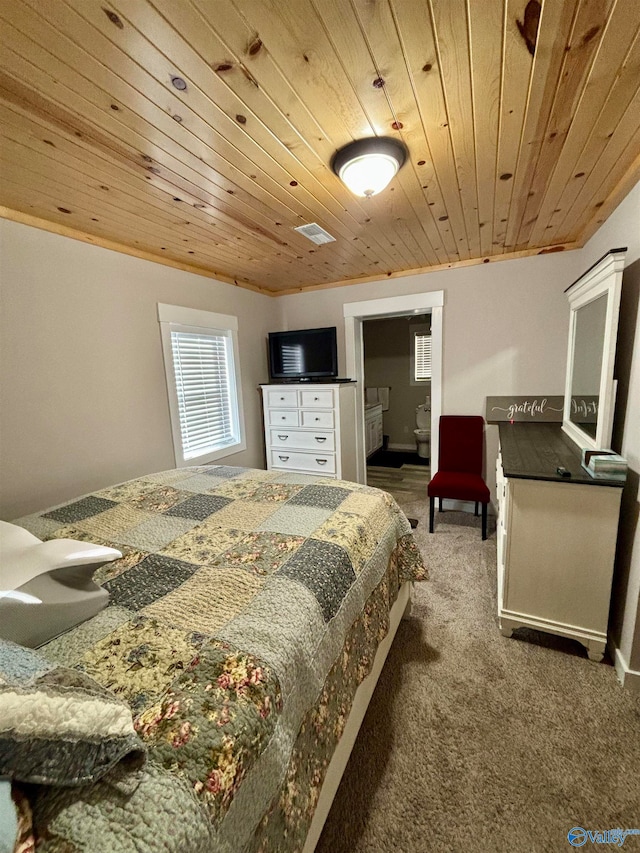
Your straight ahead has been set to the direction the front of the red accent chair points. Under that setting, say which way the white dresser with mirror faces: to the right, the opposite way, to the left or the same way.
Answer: to the right

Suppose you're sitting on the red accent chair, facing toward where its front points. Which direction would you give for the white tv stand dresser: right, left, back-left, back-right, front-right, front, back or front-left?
right

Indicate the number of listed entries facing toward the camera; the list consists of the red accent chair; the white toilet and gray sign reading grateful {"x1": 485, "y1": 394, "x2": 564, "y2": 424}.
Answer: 3

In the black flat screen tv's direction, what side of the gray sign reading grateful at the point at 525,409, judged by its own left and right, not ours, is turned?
right

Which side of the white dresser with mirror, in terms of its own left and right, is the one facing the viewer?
left

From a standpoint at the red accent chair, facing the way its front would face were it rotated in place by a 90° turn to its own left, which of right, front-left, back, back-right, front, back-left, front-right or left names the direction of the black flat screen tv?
back

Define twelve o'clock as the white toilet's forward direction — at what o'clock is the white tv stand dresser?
The white tv stand dresser is roughly at 1 o'clock from the white toilet.

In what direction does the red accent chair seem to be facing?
toward the camera

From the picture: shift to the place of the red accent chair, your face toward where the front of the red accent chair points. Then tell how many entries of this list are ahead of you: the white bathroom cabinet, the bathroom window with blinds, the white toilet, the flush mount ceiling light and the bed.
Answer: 2

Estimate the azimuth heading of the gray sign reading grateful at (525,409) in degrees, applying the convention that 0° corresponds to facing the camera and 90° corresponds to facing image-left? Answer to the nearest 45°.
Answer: approximately 0°
